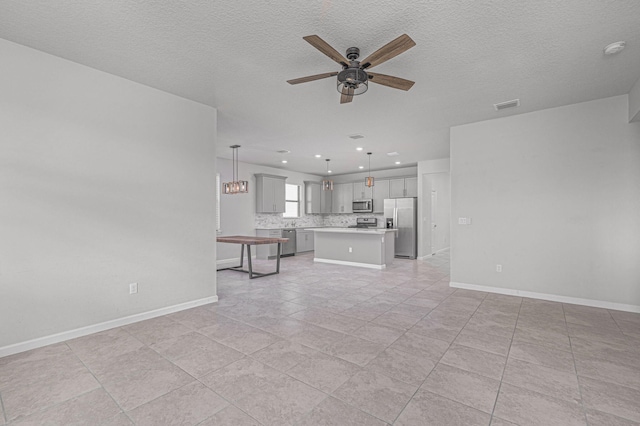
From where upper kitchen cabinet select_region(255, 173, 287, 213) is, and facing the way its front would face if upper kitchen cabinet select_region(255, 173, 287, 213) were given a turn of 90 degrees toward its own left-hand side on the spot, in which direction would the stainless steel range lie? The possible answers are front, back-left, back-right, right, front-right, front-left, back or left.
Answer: front-right

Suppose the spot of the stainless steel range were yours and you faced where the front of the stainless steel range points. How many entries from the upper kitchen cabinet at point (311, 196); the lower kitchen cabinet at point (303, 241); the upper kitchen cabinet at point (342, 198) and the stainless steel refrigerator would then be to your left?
1

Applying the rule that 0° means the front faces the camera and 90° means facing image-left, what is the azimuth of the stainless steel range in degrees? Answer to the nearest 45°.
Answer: approximately 45°

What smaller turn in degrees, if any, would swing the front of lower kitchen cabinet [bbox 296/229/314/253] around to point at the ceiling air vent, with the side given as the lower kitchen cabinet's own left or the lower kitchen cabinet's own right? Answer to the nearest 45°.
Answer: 0° — it already faces it

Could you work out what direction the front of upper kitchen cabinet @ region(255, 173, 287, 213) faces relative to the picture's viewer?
facing the viewer and to the right of the viewer

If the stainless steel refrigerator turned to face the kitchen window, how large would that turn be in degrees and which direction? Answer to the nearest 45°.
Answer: approximately 45° to its right

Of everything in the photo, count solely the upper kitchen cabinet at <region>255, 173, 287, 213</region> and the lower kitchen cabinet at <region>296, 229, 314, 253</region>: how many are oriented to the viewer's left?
0

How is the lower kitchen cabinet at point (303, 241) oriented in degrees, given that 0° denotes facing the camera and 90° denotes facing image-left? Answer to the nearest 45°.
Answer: approximately 315°

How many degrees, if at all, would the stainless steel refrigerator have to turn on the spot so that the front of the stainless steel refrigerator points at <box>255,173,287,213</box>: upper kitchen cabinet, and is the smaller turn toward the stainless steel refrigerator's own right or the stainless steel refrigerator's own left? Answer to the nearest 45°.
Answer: approximately 45° to the stainless steel refrigerator's own right

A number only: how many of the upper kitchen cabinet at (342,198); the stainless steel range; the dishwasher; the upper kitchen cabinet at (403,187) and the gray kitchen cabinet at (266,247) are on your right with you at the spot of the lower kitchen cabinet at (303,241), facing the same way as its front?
2

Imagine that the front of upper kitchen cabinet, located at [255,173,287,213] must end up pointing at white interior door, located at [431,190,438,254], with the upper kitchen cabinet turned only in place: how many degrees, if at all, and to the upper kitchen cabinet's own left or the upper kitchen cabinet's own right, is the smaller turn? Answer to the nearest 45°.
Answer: approximately 45° to the upper kitchen cabinet's own left

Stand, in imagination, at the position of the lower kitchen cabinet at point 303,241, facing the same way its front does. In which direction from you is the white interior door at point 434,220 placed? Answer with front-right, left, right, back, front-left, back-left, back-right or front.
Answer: front-left
